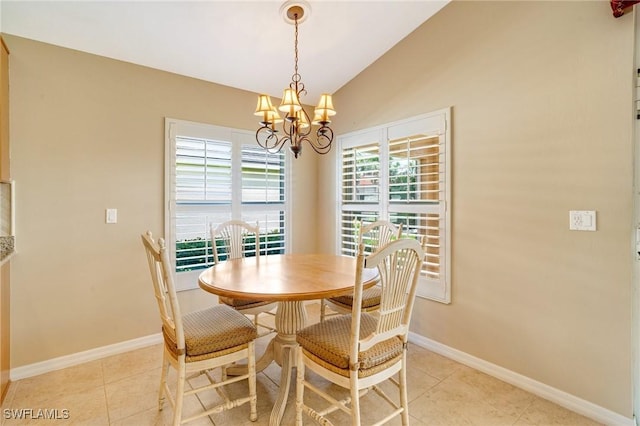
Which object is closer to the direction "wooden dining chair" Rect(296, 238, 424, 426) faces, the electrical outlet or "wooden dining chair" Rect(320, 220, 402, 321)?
the wooden dining chair

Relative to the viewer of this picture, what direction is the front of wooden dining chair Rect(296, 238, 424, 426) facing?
facing away from the viewer and to the left of the viewer

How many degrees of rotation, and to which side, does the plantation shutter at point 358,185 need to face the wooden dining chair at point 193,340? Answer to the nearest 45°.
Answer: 0° — it already faces it

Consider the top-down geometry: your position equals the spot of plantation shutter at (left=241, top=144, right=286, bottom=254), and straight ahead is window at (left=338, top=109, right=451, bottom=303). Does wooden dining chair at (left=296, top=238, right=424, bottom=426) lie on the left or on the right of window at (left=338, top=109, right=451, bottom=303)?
right

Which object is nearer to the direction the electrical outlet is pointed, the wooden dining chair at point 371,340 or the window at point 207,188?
the wooden dining chair

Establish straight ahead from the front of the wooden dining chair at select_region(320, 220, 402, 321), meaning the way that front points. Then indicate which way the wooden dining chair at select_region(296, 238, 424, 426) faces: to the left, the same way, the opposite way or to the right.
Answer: to the right

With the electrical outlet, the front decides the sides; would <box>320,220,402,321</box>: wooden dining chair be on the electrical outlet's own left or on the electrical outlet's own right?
on the electrical outlet's own right

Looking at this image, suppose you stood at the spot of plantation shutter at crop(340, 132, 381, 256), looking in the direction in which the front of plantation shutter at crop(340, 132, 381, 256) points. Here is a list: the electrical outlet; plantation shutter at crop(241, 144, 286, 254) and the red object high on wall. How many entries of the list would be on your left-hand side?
2

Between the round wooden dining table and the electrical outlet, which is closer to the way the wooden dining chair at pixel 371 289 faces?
the round wooden dining table

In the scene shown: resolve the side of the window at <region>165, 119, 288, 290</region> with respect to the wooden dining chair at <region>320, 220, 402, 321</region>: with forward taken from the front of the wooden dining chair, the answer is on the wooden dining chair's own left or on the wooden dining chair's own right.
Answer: on the wooden dining chair's own right

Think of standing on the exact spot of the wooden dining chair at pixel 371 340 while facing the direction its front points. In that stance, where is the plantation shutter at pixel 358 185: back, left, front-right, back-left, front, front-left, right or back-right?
front-right

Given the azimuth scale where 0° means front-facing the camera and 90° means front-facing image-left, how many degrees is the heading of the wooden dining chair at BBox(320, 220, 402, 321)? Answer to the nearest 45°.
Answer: approximately 45°

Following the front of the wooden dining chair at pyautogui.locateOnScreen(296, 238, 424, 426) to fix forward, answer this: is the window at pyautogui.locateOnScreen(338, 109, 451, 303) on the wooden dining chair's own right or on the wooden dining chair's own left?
on the wooden dining chair's own right

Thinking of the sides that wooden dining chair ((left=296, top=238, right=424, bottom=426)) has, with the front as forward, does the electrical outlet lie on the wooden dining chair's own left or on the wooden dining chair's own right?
on the wooden dining chair's own right

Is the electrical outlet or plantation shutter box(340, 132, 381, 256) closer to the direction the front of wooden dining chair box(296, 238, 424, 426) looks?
the plantation shutter

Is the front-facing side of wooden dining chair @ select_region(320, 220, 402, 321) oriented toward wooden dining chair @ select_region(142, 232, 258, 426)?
yes
